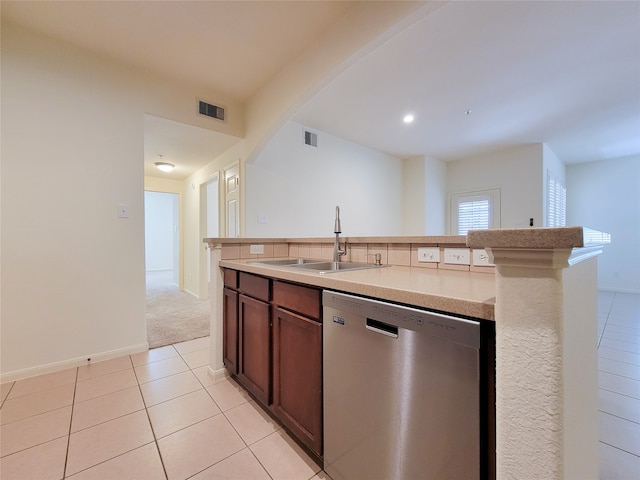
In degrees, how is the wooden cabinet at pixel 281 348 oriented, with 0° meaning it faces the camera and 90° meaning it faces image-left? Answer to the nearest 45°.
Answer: approximately 45°

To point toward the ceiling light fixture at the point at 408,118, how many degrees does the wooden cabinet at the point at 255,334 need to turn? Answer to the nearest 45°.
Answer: approximately 180°

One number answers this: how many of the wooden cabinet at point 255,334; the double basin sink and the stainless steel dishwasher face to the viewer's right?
0

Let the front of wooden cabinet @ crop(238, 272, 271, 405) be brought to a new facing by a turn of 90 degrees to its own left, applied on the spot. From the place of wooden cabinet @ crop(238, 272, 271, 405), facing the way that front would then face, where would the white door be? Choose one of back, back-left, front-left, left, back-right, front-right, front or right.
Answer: back-left

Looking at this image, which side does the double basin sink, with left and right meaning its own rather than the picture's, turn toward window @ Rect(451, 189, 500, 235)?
back

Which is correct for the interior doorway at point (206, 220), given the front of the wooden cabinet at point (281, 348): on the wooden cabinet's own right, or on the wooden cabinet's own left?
on the wooden cabinet's own right

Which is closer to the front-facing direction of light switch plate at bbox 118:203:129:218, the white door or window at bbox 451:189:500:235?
the window

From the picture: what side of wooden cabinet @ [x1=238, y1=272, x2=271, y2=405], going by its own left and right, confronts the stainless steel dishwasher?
left

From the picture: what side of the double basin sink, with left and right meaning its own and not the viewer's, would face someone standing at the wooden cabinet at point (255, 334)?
front

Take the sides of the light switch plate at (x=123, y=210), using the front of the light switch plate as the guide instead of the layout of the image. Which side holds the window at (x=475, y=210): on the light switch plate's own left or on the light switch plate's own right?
on the light switch plate's own left

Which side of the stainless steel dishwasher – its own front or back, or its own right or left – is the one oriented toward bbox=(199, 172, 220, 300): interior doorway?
right

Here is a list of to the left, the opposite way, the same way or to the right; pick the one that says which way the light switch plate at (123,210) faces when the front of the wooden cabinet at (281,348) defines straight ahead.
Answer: to the left

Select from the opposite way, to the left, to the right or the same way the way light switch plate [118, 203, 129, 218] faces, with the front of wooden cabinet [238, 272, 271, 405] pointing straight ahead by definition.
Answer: to the left

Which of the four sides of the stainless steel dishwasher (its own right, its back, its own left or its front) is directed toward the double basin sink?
right
